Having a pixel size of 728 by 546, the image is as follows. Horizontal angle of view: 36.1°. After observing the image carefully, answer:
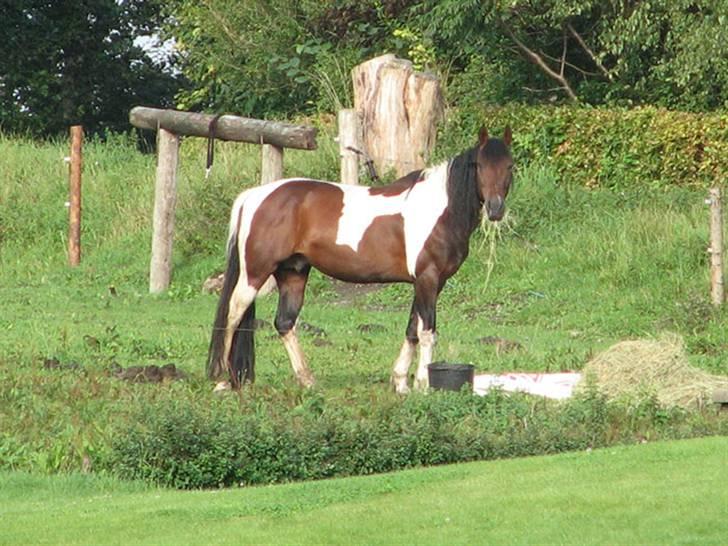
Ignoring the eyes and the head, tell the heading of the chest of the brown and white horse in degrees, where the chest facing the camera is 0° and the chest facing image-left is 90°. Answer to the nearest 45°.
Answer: approximately 270°

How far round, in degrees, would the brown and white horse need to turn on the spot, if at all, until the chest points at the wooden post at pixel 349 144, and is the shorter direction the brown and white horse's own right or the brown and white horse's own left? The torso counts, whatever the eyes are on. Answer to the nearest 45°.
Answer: approximately 90° to the brown and white horse's own left

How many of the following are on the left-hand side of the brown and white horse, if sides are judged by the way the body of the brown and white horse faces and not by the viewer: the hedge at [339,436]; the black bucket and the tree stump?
1

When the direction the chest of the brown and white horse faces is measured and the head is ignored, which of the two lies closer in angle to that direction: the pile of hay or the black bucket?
the pile of hay

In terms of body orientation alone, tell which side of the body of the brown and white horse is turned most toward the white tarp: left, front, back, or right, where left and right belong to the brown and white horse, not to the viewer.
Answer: front

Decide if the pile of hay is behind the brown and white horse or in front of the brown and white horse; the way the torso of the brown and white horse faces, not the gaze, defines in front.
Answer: in front

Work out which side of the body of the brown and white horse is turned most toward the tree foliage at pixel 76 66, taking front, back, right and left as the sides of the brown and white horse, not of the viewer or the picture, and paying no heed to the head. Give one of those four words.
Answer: left

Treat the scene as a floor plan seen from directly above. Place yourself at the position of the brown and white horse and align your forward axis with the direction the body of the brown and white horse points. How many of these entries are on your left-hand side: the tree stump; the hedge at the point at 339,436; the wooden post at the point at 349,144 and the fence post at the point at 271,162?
3

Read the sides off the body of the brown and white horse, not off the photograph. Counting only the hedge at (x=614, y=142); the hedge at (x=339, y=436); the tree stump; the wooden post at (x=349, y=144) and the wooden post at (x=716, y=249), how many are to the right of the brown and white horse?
1

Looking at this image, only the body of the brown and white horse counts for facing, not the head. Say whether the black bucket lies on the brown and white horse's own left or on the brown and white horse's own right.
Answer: on the brown and white horse's own right

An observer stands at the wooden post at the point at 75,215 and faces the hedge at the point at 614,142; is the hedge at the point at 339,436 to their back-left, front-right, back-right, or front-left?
back-right
